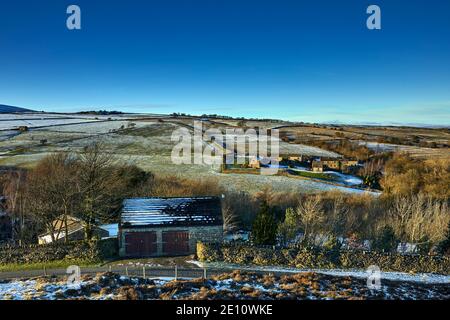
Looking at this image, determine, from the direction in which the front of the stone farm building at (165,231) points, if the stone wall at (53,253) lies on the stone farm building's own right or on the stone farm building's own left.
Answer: on the stone farm building's own right

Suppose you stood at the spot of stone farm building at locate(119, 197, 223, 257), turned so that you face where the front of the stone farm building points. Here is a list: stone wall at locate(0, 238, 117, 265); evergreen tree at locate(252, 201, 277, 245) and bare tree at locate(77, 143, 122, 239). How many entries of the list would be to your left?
1

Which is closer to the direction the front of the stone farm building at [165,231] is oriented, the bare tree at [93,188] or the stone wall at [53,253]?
the stone wall

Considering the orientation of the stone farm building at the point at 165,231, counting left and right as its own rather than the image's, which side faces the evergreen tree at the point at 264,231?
left

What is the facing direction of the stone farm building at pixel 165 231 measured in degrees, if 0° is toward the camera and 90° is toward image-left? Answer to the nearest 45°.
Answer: approximately 0°
